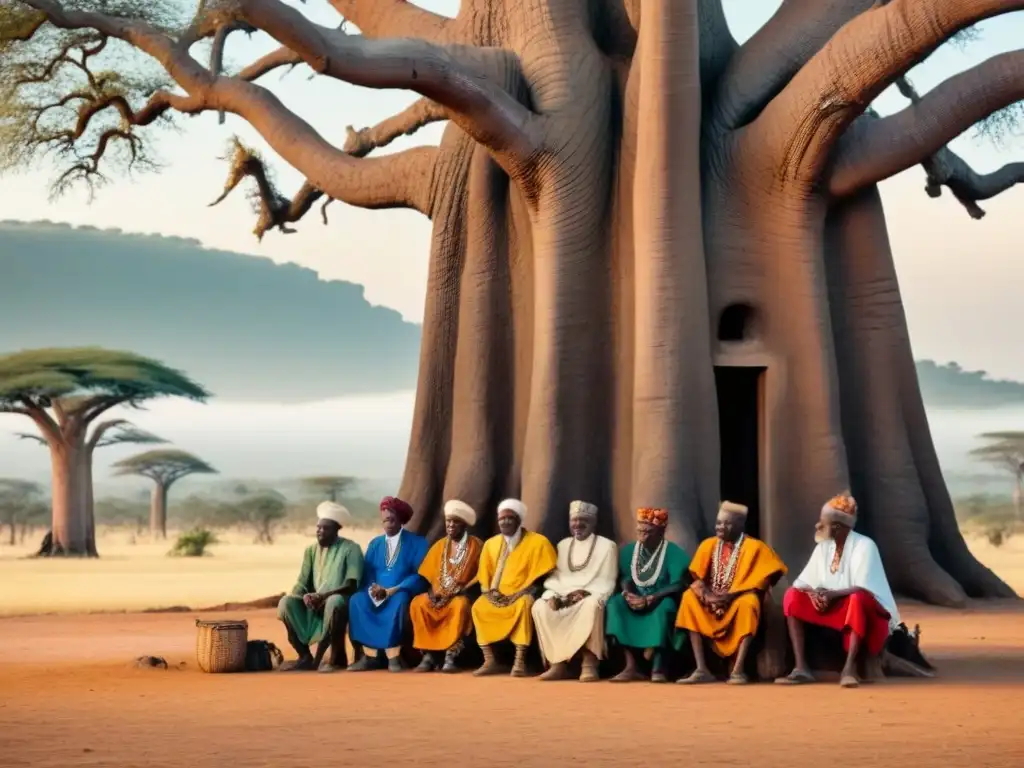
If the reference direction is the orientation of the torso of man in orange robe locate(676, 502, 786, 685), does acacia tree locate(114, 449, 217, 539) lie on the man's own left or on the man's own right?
on the man's own right

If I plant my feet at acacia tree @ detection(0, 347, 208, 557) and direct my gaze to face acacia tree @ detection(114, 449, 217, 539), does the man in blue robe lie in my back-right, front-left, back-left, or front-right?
back-right

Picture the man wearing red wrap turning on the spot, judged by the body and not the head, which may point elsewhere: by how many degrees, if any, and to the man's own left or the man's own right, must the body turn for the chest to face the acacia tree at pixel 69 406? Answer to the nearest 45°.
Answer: approximately 90° to the man's own right

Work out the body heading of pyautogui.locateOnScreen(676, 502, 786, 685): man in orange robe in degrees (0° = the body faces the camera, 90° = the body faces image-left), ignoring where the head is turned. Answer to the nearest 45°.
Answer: approximately 45°

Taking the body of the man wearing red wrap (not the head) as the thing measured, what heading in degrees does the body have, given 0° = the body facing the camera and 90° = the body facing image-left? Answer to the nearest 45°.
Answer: approximately 45°

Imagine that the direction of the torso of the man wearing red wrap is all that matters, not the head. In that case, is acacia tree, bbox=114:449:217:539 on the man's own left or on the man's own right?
on the man's own right

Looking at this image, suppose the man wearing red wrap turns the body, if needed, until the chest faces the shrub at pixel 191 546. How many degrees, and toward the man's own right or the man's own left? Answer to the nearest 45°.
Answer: approximately 90° to the man's own right
